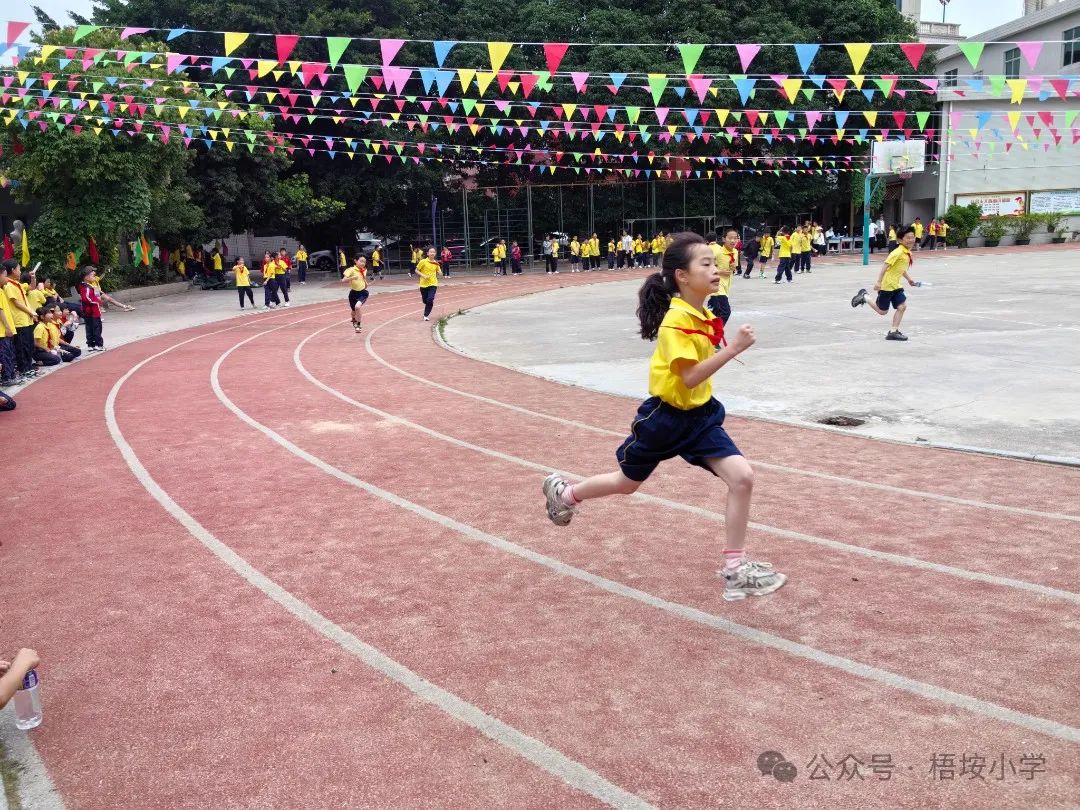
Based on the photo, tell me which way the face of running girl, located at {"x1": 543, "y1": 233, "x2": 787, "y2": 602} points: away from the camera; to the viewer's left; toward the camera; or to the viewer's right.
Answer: to the viewer's right

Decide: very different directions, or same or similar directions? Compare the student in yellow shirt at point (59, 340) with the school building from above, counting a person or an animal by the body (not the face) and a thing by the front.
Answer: very different directions

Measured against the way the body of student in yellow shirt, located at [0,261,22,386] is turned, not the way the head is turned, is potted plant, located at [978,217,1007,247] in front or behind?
in front

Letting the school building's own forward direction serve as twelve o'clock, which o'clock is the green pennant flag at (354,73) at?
The green pennant flag is roughly at 11 o'clock from the school building.

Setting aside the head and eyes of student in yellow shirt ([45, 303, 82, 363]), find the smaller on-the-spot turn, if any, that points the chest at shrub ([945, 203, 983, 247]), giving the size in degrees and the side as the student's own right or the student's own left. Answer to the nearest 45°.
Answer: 0° — they already face it

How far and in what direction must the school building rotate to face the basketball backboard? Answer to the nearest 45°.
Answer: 0° — it already faces it

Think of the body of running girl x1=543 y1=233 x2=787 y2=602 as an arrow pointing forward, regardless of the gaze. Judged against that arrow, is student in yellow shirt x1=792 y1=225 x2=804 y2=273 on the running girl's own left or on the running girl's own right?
on the running girl's own left

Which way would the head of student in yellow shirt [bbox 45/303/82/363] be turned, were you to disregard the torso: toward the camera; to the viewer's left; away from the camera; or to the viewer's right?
to the viewer's right

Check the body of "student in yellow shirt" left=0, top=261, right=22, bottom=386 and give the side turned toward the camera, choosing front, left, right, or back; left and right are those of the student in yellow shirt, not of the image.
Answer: right
